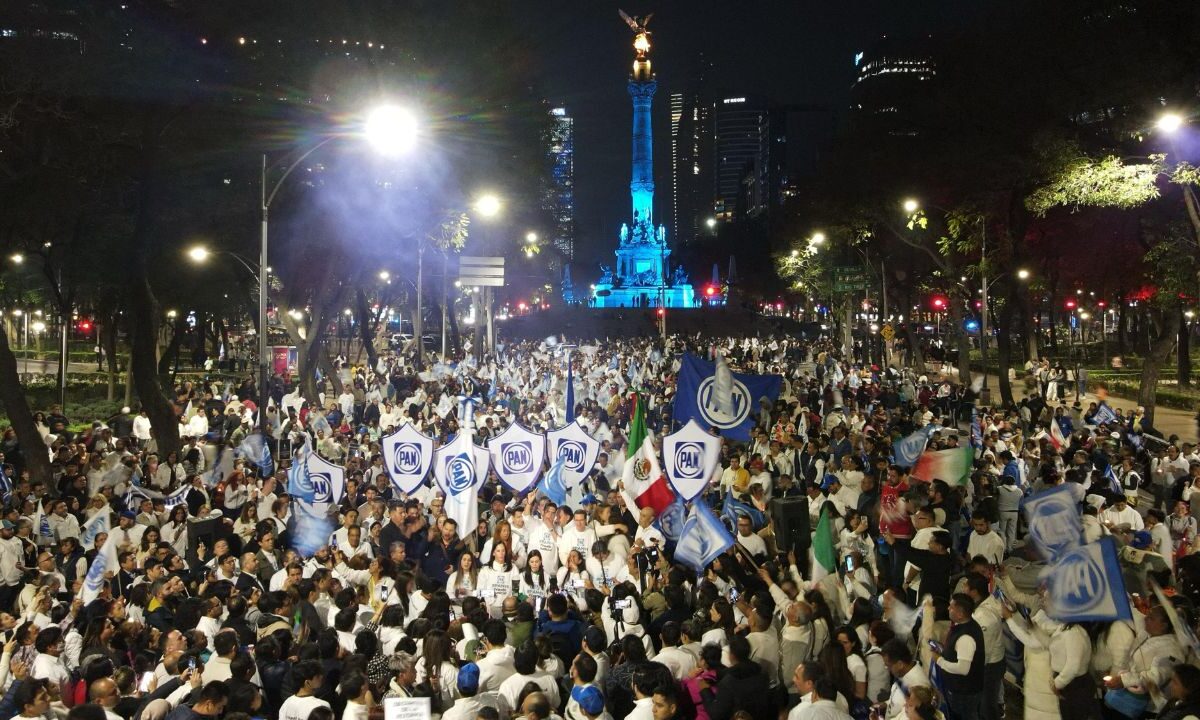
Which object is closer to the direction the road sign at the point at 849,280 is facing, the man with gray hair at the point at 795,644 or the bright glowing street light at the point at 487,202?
the man with gray hair

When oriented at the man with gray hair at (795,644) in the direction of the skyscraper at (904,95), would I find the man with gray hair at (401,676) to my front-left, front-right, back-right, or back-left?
back-left

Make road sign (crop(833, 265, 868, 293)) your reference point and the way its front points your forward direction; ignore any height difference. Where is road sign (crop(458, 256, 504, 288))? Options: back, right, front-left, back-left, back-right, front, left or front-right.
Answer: front-right

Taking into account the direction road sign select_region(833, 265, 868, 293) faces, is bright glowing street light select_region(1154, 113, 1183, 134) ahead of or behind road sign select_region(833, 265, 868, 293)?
ahead

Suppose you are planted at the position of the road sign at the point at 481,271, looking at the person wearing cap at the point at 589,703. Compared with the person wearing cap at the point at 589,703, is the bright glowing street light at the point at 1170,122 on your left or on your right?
left
